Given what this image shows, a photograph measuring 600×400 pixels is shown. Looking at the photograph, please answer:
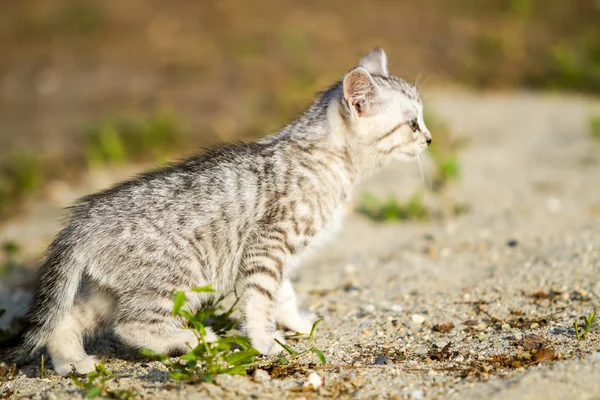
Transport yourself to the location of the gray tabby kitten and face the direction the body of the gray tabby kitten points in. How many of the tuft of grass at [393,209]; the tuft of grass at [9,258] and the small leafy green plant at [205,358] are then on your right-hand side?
1

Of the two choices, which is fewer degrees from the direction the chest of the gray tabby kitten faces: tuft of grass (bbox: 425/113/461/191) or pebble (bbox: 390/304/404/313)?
the pebble

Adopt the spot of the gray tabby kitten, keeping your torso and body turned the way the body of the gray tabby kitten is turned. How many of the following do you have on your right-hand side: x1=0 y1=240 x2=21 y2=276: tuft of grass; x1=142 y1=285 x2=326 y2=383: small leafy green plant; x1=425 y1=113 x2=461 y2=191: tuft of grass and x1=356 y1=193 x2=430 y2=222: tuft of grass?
1

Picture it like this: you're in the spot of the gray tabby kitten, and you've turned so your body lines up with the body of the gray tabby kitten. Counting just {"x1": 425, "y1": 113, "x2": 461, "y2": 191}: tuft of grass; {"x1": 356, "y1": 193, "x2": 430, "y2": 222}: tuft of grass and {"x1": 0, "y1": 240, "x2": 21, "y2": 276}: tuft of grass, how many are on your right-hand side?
0

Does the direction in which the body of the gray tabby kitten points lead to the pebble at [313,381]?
no

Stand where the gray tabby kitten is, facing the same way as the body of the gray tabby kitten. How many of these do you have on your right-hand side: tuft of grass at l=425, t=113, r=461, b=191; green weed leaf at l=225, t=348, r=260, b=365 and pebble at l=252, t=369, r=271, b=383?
2

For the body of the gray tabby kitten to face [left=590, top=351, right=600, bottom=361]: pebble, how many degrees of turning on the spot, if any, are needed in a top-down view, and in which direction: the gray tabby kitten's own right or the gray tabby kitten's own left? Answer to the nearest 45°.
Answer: approximately 45° to the gray tabby kitten's own right

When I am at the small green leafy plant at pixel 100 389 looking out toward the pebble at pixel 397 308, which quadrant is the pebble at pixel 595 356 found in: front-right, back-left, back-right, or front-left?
front-right

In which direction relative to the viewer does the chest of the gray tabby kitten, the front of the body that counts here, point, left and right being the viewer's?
facing to the right of the viewer

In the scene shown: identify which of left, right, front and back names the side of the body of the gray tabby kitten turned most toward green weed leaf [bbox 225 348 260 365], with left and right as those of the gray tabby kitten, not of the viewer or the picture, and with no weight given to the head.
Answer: right

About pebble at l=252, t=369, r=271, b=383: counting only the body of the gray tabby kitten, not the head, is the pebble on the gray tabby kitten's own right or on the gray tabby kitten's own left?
on the gray tabby kitten's own right

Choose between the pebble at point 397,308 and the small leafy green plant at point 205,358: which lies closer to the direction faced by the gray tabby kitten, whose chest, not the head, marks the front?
the pebble

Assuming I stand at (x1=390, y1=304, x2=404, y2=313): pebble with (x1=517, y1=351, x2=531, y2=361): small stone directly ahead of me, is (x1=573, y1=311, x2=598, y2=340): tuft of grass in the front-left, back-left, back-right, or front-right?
front-left

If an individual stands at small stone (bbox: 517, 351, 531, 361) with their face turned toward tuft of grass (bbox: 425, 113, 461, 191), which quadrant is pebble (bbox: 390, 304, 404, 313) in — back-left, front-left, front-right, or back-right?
front-left
